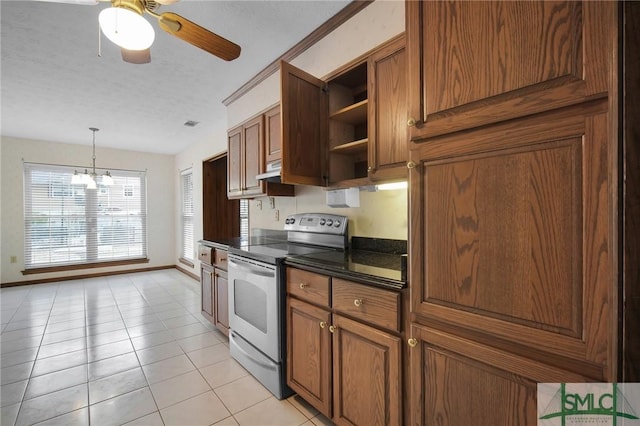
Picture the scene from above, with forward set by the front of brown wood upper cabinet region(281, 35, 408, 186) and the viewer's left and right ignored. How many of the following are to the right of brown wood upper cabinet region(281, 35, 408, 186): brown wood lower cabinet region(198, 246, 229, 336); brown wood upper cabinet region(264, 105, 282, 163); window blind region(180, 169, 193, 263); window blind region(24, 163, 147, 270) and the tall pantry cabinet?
4

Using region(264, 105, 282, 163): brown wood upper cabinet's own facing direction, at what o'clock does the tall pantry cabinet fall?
The tall pantry cabinet is roughly at 10 o'clock from the brown wood upper cabinet.

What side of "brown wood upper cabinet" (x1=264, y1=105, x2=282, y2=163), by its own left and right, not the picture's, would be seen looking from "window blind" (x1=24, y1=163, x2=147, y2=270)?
right

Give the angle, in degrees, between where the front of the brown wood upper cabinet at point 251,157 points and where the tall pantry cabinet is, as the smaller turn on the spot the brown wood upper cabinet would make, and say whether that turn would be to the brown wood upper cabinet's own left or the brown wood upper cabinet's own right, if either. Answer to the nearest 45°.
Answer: approximately 45° to the brown wood upper cabinet's own left

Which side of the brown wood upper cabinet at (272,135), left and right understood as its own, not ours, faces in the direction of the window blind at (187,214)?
right

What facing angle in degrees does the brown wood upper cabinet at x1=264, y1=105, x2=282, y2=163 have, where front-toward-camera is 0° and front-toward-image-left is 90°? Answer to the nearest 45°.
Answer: approximately 45°

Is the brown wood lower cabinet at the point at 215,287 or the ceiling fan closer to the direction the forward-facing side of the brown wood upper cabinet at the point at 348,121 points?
the ceiling fan

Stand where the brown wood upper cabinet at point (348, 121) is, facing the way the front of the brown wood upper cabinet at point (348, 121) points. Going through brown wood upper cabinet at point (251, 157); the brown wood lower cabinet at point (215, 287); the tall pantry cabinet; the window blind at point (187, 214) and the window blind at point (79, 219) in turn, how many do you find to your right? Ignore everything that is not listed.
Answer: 4
